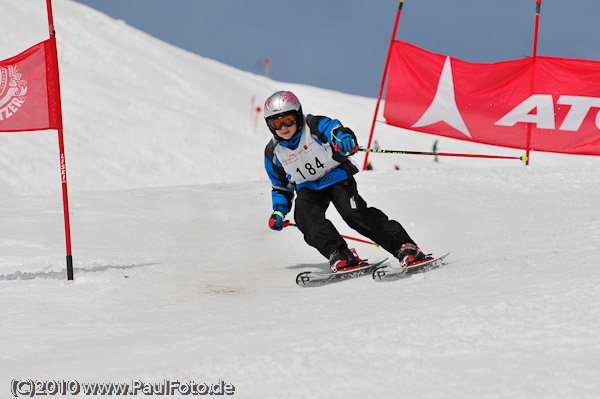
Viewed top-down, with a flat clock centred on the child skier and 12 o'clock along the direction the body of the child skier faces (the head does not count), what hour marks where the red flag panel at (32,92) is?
The red flag panel is roughly at 3 o'clock from the child skier.

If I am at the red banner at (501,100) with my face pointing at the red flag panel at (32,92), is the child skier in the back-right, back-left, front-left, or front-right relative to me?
front-left

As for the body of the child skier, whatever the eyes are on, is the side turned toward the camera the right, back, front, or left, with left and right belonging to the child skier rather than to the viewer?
front

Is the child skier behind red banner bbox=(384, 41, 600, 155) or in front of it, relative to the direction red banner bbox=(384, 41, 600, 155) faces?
in front

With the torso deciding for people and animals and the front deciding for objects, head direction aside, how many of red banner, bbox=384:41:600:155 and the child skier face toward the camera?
2

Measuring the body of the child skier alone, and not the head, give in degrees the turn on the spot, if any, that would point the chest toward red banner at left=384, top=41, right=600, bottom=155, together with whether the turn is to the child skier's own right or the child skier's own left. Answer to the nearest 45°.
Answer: approximately 135° to the child skier's own left

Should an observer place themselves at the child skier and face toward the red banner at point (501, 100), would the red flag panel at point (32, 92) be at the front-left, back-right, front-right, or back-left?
back-left

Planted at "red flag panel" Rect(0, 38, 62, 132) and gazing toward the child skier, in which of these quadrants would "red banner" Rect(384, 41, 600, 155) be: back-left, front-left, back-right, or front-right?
front-left

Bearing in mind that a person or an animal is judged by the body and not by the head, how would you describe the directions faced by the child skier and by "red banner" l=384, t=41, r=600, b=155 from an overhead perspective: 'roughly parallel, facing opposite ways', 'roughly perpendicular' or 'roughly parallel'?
roughly parallel

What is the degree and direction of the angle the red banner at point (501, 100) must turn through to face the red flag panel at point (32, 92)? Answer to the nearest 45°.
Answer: approximately 45° to its right
